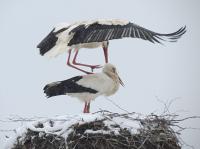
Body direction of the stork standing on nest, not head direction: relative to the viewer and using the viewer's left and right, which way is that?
facing to the right of the viewer
